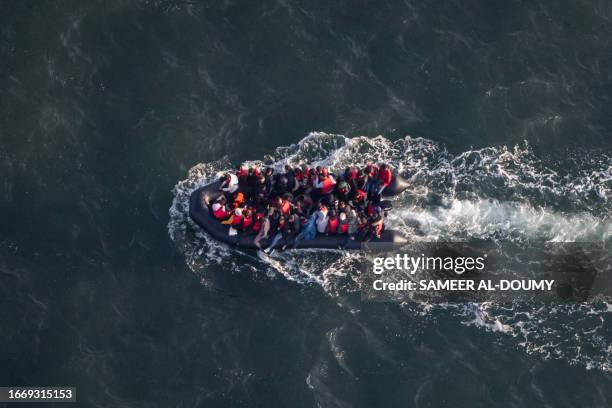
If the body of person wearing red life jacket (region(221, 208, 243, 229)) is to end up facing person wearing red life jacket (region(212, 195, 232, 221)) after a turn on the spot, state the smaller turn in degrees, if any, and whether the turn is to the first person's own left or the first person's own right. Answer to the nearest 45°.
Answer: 0° — they already face them

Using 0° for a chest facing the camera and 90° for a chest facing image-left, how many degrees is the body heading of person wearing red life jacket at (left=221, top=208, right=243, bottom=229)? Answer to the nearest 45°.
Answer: approximately 90°

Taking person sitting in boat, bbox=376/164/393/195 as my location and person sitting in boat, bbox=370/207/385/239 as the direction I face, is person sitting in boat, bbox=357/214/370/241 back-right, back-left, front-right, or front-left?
front-right

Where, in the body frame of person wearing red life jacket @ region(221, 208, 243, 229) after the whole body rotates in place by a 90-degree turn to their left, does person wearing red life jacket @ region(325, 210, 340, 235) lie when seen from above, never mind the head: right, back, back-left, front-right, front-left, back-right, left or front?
left

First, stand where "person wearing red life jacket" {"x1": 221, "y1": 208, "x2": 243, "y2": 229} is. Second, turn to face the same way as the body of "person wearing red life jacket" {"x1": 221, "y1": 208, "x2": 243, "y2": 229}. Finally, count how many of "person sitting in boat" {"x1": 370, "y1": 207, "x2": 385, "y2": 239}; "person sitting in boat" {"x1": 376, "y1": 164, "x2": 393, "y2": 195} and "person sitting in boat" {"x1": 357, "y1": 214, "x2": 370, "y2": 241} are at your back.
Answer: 3

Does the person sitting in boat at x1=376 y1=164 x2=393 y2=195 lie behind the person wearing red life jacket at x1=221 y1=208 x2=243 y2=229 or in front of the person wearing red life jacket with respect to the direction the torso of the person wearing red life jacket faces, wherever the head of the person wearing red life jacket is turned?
behind

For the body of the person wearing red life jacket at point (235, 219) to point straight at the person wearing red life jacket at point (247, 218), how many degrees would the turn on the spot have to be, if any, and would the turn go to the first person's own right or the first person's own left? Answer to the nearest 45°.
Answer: approximately 180°

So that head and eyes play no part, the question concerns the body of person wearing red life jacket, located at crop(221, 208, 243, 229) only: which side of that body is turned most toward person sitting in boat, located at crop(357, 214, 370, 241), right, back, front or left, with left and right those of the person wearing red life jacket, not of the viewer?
back

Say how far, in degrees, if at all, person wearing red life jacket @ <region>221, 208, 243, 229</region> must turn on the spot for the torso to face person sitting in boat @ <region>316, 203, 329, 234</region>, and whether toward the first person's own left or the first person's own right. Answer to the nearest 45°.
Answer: approximately 180°

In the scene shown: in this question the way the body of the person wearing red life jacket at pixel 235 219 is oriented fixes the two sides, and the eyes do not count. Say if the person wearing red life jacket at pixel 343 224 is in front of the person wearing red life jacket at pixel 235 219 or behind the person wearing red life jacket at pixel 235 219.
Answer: behind

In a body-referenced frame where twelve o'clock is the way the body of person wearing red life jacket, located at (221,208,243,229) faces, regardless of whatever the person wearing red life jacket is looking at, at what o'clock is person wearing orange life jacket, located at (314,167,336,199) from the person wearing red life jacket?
The person wearing orange life jacket is roughly at 6 o'clock from the person wearing red life jacket.

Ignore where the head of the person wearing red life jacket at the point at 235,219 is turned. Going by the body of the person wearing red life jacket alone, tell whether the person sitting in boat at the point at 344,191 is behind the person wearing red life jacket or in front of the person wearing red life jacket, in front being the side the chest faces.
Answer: behind

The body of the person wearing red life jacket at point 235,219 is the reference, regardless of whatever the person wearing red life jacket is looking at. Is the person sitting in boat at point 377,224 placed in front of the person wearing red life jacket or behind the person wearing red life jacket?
behind

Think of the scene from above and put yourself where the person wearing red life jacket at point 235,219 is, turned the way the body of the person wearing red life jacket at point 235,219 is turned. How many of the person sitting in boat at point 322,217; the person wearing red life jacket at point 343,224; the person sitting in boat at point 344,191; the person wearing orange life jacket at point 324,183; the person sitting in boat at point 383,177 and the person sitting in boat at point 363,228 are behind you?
6
